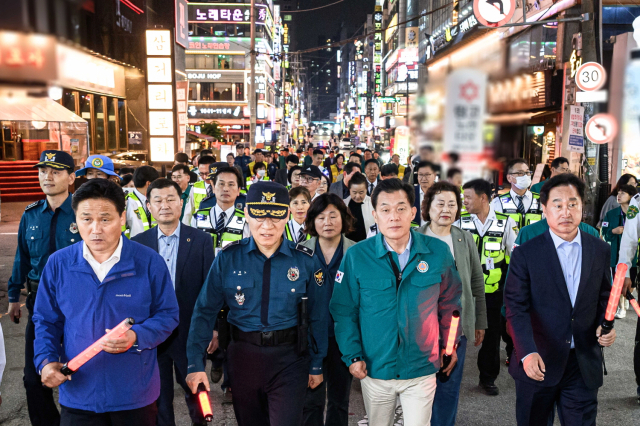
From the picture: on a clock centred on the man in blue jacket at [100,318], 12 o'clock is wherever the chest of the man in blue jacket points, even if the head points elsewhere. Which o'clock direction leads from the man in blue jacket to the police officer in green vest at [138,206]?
The police officer in green vest is roughly at 6 o'clock from the man in blue jacket.

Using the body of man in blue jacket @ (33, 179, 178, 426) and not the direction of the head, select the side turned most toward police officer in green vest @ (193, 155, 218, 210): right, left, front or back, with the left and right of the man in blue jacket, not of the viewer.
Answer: back

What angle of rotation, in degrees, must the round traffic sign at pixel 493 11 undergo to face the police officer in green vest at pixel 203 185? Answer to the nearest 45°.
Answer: approximately 45° to its right

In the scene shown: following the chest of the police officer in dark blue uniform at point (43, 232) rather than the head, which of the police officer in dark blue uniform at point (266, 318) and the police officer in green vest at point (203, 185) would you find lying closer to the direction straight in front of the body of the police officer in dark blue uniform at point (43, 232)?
the police officer in dark blue uniform

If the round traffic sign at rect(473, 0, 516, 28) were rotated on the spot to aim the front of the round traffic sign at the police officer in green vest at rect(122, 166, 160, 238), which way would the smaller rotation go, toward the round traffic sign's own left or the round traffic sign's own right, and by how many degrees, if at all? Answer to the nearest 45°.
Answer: approximately 45° to the round traffic sign's own right

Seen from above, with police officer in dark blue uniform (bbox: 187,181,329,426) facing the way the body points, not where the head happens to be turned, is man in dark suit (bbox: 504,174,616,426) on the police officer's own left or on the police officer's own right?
on the police officer's own left

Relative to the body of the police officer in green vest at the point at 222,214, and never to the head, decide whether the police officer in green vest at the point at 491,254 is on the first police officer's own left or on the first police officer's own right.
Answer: on the first police officer's own left

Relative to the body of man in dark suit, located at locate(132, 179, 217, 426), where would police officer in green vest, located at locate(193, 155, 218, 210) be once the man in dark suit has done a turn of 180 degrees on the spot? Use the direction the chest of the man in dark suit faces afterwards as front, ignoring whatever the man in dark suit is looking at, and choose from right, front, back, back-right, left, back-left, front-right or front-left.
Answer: front

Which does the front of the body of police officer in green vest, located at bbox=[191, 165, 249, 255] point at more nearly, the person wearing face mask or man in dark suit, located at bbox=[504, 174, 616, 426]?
the man in dark suit

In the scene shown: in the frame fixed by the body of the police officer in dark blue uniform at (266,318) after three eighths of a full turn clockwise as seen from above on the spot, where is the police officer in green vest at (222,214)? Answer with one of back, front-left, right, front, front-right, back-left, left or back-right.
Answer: front-right
